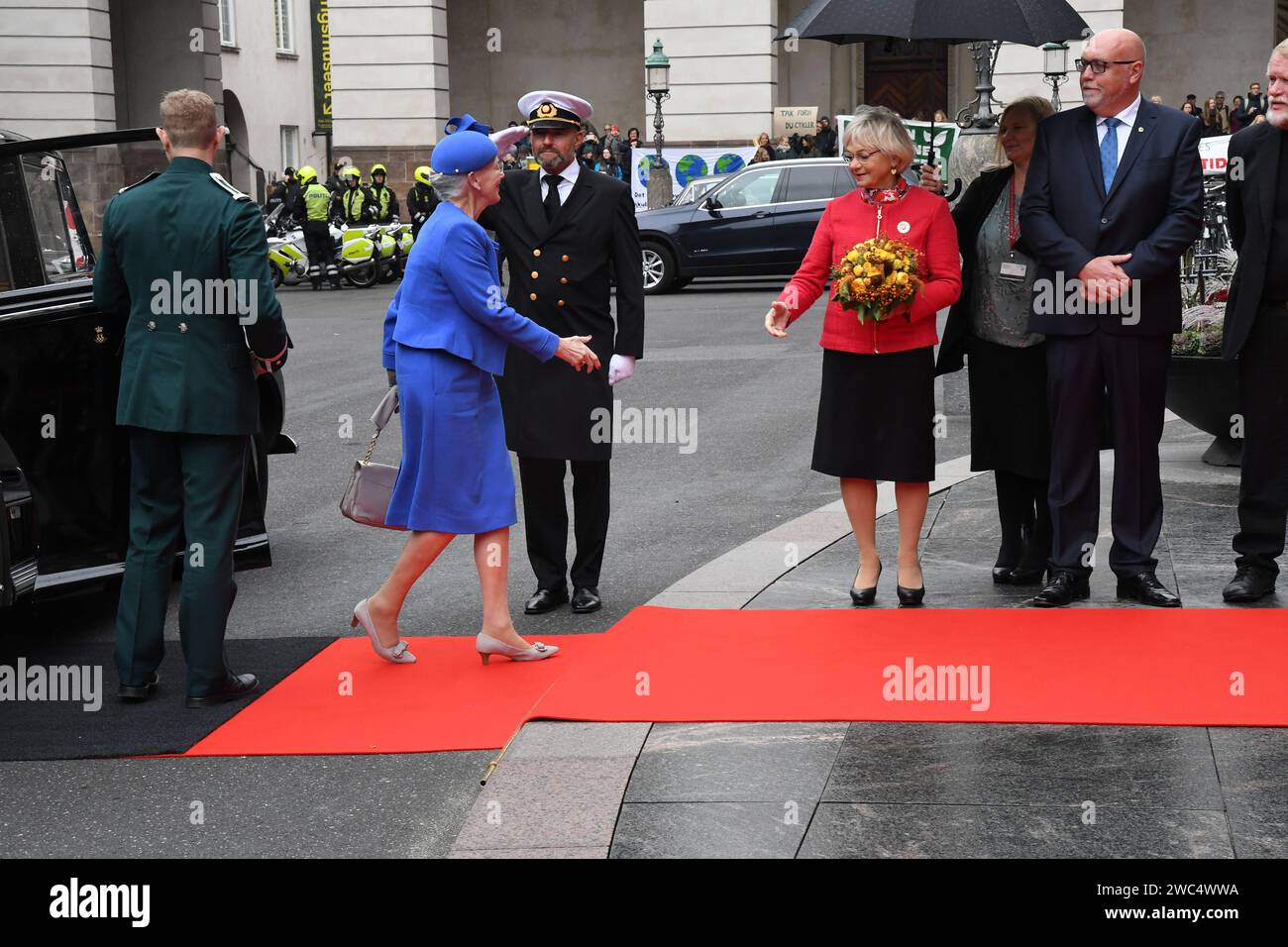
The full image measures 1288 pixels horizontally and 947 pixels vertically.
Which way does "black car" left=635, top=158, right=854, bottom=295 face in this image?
to the viewer's left

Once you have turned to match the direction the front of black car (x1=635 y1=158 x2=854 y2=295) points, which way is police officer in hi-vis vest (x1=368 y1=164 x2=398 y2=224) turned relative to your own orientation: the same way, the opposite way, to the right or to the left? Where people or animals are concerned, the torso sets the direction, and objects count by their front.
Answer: to the left

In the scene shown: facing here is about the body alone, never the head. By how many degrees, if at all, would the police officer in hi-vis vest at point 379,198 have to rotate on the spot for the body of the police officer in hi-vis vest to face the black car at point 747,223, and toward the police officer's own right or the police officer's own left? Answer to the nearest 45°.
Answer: approximately 45° to the police officer's own left

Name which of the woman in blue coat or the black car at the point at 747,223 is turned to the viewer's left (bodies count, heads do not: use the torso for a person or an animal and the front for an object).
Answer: the black car

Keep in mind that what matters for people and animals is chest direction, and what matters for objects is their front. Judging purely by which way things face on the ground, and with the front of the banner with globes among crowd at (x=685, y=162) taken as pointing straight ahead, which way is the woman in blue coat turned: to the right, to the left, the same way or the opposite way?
to the left

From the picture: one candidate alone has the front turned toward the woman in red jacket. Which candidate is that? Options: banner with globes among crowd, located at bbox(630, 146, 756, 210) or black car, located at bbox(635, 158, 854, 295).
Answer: the banner with globes among crowd

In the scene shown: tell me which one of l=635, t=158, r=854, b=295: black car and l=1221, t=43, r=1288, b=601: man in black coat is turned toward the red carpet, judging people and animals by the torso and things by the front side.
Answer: the man in black coat

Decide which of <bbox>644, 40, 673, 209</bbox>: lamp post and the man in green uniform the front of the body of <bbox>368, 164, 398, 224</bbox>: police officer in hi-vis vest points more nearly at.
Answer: the man in green uniform

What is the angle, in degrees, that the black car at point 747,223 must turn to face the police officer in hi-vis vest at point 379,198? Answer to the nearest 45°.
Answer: approximately 45° to its right

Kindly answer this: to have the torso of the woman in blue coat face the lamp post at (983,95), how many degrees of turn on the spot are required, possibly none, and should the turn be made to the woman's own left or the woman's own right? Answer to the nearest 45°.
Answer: approximately 45° to the woman's own left

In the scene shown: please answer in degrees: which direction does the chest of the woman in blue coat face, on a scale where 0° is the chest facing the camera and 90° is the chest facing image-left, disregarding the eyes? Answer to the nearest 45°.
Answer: approximately 270°
